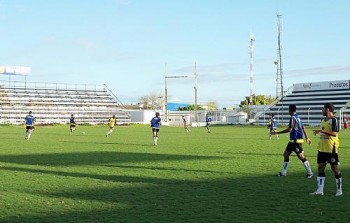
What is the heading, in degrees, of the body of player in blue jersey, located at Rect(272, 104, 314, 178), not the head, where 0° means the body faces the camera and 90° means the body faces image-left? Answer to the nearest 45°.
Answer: approximately 90°
